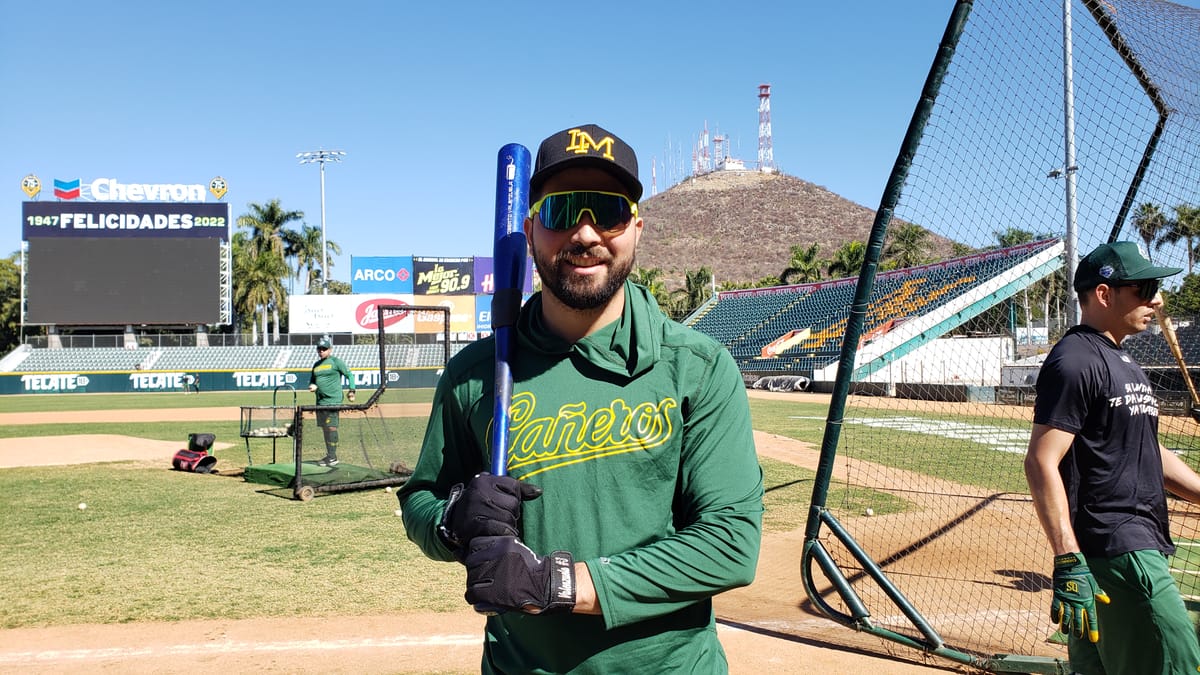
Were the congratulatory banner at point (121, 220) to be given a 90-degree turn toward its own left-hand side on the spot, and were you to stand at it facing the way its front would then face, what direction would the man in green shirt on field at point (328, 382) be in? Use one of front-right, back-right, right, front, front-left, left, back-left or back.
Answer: right

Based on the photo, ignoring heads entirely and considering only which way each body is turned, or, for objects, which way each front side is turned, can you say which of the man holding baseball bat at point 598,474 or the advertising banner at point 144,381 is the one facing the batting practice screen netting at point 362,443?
the advertising banner

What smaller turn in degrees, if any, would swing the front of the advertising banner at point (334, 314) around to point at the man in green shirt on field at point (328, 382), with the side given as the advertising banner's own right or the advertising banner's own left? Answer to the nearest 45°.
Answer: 0° — it already faces them

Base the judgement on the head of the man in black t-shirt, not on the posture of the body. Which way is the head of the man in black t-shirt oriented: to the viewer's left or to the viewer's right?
to the viewer's right

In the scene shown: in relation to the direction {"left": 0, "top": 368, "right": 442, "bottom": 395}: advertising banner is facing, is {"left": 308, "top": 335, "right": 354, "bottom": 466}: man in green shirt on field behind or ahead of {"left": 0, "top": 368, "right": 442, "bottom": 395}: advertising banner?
ahead

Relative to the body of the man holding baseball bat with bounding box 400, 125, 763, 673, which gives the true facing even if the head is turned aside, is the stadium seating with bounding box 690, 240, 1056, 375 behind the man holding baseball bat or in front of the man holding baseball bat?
behind

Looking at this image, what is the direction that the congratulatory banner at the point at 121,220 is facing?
toward the camera

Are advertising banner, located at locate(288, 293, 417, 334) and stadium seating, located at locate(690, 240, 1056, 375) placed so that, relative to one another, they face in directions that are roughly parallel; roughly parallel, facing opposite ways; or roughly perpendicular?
roughly perpendicular

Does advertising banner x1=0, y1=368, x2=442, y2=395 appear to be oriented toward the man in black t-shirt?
yes

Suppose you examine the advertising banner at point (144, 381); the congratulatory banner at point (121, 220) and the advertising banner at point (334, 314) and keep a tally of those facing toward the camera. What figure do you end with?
3

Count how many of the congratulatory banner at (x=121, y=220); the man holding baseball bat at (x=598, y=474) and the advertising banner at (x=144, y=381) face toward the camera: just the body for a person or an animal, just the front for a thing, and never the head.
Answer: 3

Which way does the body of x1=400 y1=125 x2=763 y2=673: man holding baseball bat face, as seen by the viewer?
toward the camera

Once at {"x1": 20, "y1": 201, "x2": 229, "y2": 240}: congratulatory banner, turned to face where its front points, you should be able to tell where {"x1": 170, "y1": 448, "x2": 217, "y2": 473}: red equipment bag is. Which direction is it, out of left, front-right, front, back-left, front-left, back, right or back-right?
front

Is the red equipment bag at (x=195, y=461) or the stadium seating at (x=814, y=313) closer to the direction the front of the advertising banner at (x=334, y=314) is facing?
the red equipment bag

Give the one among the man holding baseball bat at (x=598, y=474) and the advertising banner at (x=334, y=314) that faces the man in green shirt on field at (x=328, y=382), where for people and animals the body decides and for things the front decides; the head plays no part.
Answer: the advertising banner

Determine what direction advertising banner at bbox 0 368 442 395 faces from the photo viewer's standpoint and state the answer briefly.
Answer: facing the viewer
